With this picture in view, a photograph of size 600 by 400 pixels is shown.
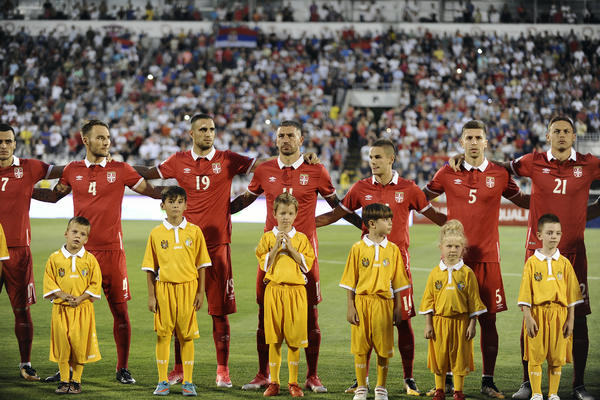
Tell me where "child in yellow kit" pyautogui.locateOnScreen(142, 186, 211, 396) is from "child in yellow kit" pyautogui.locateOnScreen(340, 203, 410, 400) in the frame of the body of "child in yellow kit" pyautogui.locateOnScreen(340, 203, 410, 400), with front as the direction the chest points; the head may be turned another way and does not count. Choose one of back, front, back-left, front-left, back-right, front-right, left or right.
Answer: right

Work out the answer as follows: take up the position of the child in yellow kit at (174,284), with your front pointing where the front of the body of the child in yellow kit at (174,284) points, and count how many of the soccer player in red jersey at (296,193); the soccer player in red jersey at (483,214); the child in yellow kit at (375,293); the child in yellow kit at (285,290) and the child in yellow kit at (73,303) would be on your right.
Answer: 1

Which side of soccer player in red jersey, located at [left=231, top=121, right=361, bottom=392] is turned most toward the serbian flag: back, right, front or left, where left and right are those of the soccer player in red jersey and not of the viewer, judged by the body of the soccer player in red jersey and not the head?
back

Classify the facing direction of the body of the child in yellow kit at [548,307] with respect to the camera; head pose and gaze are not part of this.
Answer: toward the camera

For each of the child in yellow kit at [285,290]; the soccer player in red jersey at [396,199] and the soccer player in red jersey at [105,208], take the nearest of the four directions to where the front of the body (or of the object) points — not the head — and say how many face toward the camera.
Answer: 3

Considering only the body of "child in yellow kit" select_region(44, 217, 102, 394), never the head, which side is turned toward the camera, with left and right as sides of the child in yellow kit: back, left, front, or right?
front

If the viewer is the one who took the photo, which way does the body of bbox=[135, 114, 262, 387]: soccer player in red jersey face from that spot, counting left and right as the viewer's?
facing the viewer

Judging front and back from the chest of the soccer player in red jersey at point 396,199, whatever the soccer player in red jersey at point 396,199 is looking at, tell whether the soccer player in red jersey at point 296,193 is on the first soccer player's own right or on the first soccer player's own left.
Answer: on the first soccer player's own right

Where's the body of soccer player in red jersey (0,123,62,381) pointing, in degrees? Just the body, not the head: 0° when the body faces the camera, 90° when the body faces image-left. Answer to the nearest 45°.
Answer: approximately 0°

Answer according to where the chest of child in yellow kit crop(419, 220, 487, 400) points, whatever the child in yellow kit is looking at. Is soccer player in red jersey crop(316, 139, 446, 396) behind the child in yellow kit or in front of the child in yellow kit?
behind

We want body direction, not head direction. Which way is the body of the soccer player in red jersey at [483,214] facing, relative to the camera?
toward the camera
